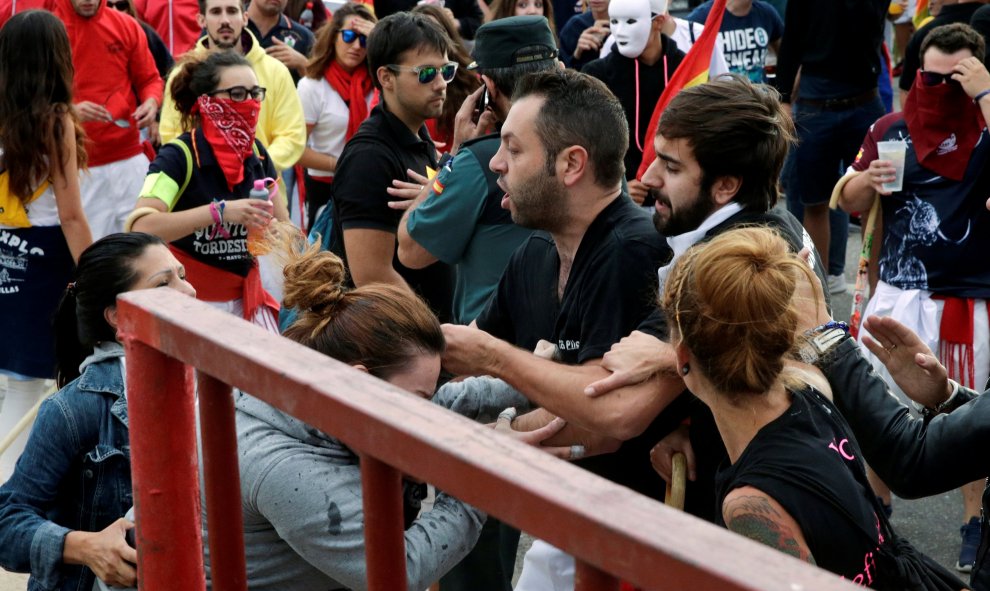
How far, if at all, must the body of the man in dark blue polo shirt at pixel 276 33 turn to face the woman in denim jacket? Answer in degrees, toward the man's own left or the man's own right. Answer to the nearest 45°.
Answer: approximately 45° to the man's own left

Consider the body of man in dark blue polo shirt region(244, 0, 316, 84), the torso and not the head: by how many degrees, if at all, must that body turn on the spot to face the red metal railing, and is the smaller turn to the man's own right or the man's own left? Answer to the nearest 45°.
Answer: approximately 45° to the man's own left

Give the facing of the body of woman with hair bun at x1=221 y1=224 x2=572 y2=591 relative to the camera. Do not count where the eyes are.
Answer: to the viewer's right

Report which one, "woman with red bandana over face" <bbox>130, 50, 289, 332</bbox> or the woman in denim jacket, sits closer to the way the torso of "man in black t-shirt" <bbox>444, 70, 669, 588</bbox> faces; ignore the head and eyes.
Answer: the woman in denim jacket

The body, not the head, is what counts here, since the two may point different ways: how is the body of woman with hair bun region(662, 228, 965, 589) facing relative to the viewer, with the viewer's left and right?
facing away from the viewer and to the left of the viewer

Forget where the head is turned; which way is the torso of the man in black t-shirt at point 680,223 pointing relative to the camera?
to the viewer's left

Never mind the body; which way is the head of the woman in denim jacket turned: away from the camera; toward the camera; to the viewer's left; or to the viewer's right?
to the viewer's right

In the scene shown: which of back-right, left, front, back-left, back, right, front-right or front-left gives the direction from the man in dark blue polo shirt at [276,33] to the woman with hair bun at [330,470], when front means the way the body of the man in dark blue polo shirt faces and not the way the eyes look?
front-left

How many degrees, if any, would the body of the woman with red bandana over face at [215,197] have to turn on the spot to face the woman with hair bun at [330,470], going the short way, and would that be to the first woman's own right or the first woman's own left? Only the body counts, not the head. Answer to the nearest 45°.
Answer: approximately 45° to the first woman's own right

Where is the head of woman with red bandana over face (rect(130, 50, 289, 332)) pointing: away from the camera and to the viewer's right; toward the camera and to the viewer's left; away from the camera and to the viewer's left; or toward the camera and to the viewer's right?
toward the camera and to the viewer's right

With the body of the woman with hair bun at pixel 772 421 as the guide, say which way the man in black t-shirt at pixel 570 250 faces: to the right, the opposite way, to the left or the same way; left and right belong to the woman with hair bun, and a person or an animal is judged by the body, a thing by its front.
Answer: to the left
